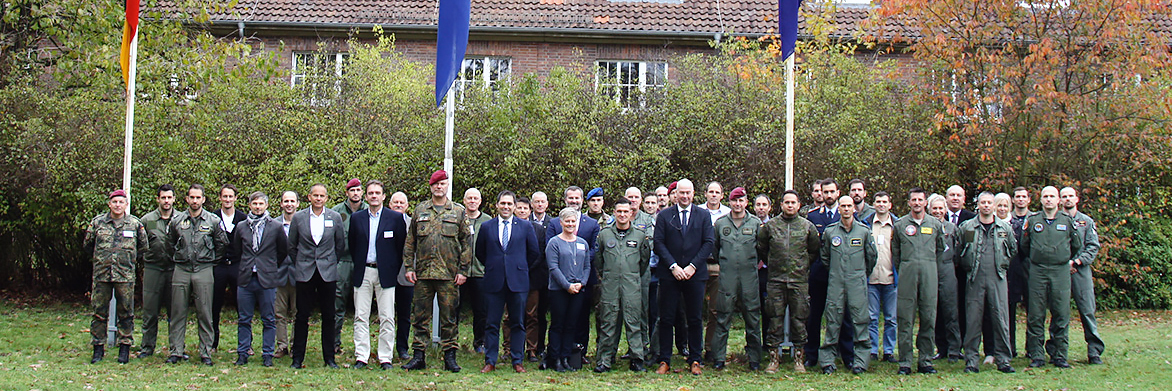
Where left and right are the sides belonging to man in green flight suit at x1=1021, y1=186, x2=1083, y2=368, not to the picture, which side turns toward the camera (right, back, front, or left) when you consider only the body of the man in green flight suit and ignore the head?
front

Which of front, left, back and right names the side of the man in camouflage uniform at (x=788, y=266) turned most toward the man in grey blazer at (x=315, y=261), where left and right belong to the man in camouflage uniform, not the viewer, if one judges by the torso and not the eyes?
right

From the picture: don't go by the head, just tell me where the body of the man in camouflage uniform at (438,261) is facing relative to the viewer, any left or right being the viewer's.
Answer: facing the viewer

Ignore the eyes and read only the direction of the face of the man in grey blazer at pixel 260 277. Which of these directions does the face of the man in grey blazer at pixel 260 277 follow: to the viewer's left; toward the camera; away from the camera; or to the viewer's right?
toward the camera

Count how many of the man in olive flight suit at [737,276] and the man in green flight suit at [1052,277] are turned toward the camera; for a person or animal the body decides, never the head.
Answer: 2

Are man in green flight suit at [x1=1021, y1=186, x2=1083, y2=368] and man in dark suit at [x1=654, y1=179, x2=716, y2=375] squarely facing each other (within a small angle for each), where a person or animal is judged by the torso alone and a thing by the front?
no

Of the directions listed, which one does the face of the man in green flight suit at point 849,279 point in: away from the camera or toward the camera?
toward the camera

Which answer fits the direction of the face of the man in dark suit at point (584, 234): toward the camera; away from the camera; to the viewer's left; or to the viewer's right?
toward the camera

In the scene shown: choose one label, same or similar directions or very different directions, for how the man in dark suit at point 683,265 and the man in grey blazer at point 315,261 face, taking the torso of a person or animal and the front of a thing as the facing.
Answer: same or similar directions

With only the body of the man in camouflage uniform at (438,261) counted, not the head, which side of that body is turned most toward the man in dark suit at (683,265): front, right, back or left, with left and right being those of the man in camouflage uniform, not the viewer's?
left

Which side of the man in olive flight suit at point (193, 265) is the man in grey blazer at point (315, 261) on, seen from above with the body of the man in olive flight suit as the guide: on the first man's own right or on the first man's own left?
on the first man's own left

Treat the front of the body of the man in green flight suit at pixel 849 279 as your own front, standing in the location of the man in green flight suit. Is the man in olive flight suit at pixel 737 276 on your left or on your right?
on your right

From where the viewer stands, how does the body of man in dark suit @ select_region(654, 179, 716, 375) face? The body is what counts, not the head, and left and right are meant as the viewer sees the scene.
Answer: facing the viewer

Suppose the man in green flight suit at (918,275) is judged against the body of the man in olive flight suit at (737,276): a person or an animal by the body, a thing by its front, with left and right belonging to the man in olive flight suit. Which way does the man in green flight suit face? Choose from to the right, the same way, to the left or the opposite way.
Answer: the same way

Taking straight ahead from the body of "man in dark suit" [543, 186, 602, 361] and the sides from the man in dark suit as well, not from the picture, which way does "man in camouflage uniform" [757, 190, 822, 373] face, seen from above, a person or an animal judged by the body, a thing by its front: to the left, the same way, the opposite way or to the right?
the same way

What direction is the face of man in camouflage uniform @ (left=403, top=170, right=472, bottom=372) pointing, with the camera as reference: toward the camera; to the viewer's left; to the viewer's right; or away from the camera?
toward the camera

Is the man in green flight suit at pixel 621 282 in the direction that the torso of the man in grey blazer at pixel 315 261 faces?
no

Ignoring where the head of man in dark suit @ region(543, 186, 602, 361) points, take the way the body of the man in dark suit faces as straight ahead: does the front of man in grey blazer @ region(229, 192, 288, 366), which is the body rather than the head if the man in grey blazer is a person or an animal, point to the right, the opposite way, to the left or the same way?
the same way

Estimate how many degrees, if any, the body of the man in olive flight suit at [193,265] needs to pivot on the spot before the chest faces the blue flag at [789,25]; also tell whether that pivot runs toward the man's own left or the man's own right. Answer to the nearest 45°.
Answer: approximately 90° to the man's own left

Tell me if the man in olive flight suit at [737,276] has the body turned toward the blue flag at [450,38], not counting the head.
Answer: no
